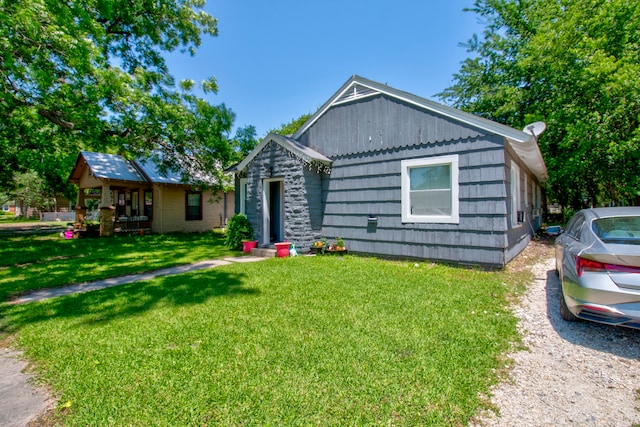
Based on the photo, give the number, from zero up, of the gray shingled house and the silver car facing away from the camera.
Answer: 1

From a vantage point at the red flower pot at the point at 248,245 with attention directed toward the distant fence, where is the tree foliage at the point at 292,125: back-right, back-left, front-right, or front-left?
front-right

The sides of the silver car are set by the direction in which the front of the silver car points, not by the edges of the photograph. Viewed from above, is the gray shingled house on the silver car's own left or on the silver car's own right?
on the silver car's own left

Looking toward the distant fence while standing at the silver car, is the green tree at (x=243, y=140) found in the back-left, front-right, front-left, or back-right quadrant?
front-right

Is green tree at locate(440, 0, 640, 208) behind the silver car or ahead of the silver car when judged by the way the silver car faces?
ahead

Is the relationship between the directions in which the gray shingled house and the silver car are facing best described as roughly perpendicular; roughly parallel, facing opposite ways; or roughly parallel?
roughly parallel, facing opposite ways

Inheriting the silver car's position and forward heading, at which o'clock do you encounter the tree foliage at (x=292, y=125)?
The tree foliage is roughly at 10 o'clock from the silver car.

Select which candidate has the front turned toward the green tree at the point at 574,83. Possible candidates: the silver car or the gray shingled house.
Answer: the silver car

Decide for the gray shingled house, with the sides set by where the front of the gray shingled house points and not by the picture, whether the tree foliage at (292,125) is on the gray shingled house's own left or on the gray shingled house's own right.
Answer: on the gray shingled house's own right

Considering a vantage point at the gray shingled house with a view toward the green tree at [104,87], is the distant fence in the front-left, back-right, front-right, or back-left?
front-right

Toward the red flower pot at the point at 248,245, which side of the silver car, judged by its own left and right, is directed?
left

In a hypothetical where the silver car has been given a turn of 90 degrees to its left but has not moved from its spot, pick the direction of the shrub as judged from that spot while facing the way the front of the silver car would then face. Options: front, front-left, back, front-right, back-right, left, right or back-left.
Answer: front

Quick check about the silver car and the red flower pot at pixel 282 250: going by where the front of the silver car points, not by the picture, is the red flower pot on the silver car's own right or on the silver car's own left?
on the silver car's own left

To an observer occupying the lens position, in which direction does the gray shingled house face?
facing the viewer and to the left of the viewer

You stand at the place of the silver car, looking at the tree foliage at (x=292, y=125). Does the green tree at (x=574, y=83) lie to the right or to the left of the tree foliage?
right

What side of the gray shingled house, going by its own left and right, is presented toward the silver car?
left

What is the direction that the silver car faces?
away from the camera

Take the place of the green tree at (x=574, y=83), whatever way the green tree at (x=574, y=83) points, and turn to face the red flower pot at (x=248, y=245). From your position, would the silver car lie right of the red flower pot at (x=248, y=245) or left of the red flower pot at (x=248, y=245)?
left
